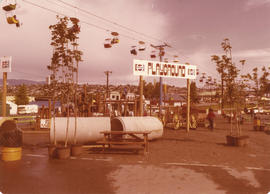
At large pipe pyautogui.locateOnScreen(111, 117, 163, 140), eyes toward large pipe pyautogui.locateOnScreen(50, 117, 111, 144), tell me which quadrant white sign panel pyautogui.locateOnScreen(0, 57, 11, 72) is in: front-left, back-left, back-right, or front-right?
front-right

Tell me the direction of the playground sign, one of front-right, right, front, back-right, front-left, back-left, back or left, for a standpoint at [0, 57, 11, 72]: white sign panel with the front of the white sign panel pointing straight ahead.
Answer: left

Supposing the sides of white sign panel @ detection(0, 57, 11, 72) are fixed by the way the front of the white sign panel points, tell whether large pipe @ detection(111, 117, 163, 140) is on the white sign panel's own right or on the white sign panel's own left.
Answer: on the white sign panel's own left

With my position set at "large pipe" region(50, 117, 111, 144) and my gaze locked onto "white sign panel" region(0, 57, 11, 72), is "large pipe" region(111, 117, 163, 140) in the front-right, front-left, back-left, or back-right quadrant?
back-right

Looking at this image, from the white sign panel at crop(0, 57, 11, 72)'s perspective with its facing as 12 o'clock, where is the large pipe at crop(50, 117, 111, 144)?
The large pipe is roughly at 10 o'clock from the white sign panel.

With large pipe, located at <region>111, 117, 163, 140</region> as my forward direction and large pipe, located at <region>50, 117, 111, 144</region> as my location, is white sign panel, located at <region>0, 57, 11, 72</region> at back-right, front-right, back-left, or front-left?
back-left

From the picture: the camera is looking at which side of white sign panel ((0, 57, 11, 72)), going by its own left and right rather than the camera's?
front
